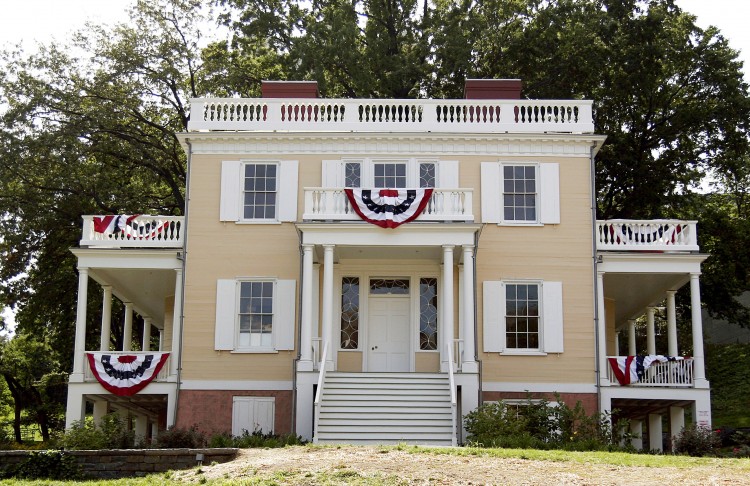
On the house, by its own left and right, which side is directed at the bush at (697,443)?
left

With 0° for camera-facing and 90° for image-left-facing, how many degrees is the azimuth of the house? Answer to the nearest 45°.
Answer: approximately 0°

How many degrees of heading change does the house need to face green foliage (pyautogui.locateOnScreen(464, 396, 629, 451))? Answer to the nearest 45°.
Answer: approximately 45° to its left

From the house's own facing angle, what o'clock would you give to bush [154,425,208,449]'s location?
The bush is roughly at 2 o'clock from the house.
